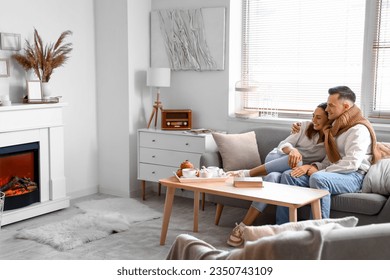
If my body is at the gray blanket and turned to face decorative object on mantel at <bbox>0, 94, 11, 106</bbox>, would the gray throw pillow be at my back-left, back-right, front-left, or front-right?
front-right

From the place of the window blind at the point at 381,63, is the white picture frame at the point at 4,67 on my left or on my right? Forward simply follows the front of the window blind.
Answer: on my right

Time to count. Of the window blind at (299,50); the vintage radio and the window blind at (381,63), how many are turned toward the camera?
3

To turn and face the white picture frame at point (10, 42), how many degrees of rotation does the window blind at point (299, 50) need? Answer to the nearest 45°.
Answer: approximately 90° to its right

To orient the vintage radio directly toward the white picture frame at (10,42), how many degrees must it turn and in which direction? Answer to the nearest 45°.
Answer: approximately 90° to its right

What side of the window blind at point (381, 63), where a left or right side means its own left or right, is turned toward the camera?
front

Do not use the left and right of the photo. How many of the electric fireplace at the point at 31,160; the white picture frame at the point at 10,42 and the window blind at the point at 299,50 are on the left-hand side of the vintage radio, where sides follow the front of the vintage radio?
1

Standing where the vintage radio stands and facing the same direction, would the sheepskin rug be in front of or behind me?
in front

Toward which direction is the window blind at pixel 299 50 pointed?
toward the camera

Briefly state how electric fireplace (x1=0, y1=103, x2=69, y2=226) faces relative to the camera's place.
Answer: facing the viewer and to the right of the viewer

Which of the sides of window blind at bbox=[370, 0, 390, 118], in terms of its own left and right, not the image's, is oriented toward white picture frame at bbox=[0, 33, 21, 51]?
right

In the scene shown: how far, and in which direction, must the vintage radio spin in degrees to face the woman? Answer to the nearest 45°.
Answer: approximately 45° to its left

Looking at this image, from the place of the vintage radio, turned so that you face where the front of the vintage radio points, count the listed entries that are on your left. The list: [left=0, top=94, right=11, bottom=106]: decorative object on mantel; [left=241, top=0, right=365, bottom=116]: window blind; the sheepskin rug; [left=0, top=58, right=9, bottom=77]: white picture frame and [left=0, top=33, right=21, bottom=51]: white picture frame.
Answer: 1

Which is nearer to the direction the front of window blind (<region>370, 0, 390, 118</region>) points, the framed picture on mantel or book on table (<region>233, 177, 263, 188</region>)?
the book on table
